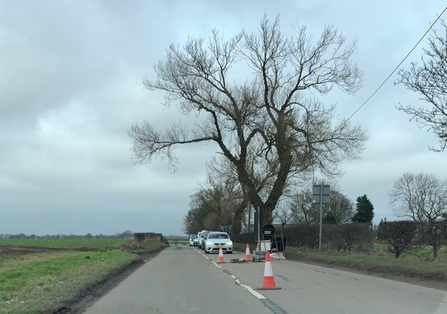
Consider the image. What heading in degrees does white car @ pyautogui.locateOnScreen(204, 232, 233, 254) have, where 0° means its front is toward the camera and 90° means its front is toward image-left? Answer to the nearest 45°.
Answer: approximately 0°
